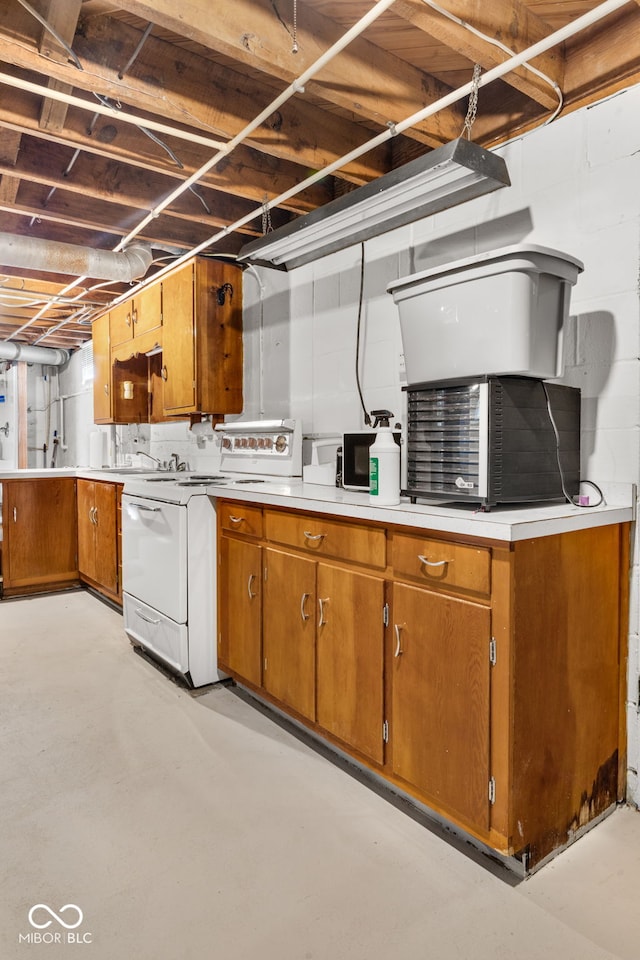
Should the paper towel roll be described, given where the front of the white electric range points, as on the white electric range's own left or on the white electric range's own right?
on the white electric range's own right

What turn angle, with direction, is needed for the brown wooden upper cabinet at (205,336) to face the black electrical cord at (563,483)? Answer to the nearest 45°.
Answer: approximately 90° to its left

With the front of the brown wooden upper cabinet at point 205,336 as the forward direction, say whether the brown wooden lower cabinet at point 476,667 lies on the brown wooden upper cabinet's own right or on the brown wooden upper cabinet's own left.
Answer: on the brown wooden upper cabinet's own left

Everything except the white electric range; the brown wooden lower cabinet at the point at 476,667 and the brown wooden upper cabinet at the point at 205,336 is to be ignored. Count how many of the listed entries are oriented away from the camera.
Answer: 0

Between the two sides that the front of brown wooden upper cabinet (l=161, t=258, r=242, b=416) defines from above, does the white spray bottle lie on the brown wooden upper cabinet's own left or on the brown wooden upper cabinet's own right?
on the brown wooden upper cabinet's own left

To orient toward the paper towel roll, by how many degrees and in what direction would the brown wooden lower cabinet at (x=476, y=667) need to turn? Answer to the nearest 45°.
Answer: approximately 90° to its right

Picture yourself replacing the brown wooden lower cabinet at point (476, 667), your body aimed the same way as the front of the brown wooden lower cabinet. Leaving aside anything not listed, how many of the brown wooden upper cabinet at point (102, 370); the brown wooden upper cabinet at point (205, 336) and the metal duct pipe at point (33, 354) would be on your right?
3

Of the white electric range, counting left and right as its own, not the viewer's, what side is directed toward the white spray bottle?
left

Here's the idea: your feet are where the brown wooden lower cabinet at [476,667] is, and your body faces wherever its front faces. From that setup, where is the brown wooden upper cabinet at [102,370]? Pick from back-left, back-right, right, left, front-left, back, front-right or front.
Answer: right

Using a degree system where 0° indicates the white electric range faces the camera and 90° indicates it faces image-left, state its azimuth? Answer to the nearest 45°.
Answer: approximately 45°

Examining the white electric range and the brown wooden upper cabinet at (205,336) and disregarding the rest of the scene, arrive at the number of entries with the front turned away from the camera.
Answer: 0

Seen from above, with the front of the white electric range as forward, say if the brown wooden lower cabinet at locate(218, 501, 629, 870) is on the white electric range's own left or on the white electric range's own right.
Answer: on the white electric range's own left

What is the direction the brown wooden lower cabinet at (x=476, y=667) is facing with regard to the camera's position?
facing the viewer and to the left of the viewer

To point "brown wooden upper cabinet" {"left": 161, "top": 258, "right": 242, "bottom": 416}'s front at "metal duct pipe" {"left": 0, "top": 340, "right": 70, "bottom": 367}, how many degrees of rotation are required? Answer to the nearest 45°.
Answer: approximately 90° to its right

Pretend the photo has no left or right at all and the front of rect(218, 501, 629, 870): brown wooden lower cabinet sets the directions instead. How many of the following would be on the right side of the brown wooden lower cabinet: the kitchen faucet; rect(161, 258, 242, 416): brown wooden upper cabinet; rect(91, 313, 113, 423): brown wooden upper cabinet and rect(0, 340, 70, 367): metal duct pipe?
4
